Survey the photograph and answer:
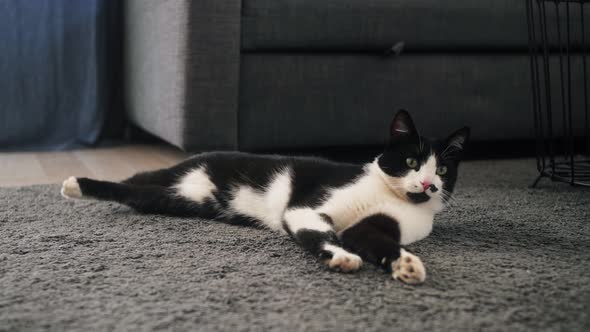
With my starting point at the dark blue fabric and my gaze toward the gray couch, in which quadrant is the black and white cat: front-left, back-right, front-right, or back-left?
front-right

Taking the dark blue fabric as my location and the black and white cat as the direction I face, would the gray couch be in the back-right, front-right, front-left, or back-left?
front-left

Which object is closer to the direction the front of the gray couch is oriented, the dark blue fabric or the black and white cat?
the black and white cat

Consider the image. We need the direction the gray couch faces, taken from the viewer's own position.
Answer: facing the viewer

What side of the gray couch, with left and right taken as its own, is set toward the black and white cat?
front

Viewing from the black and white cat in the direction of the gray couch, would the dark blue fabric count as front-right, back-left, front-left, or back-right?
front-left
